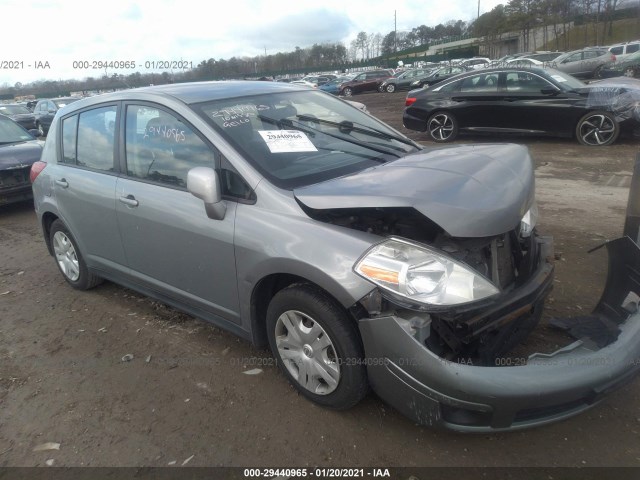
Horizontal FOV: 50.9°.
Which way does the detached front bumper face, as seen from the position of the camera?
facing the viewer and to the right of the viewer

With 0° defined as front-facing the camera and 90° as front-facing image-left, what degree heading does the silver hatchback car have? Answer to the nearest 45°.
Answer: approximately 315°

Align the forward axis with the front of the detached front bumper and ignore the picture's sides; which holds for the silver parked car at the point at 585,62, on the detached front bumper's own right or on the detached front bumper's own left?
on the detached front bumper's own left

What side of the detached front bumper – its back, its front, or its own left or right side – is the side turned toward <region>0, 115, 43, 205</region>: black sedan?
back

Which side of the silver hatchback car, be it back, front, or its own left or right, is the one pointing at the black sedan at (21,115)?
back

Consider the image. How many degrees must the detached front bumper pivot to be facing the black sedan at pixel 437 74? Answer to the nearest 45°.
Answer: approximately 135° to its left

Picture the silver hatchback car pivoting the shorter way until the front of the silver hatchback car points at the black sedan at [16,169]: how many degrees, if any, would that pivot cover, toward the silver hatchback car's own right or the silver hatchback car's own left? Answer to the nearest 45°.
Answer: approximately 180°

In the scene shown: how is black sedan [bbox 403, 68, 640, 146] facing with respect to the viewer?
to the viewer's right

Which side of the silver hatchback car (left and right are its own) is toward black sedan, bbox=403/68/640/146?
left
